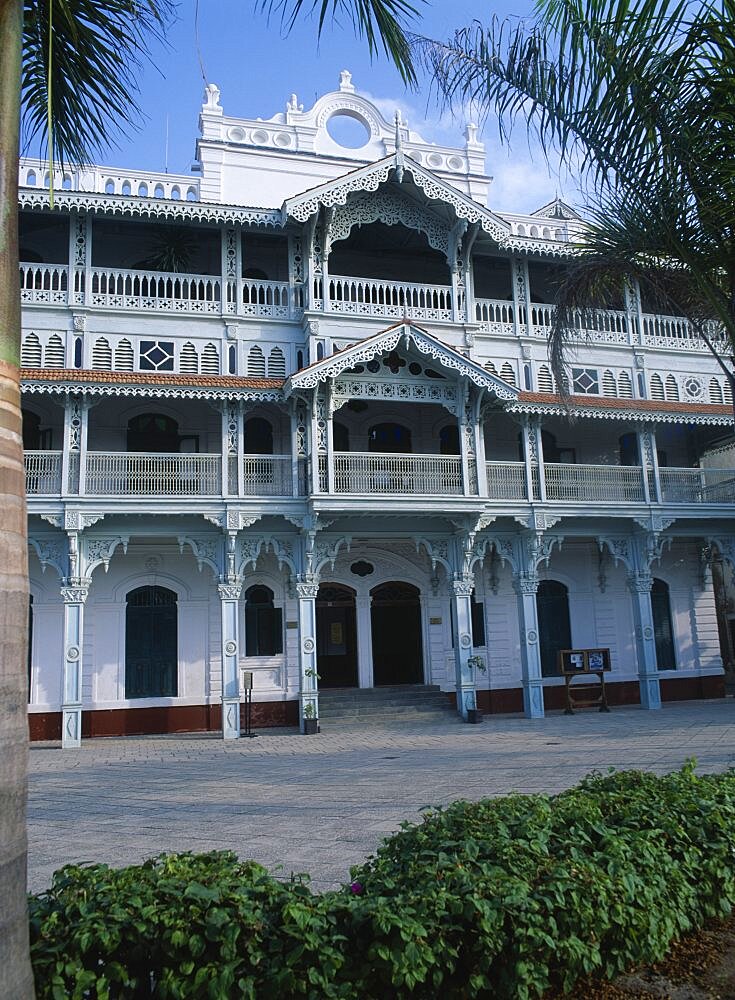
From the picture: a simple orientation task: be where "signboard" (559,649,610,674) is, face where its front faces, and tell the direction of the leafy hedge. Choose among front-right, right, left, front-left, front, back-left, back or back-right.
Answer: front

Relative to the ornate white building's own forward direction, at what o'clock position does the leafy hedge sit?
The leafy hedge is roughly at 12 o'clock from the ornate white building.

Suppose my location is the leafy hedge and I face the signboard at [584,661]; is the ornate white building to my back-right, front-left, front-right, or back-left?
front-left

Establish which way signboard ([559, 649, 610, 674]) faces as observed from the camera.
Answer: facing the viewer

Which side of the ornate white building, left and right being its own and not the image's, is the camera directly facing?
front

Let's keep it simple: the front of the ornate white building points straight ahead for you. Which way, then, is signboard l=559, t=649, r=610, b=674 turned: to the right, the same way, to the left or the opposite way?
the same way

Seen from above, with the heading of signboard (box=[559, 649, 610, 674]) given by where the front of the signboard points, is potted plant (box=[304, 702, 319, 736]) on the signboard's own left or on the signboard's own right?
on the signboard's own right

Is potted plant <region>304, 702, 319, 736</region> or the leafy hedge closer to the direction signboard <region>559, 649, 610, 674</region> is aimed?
the leafy hedge
